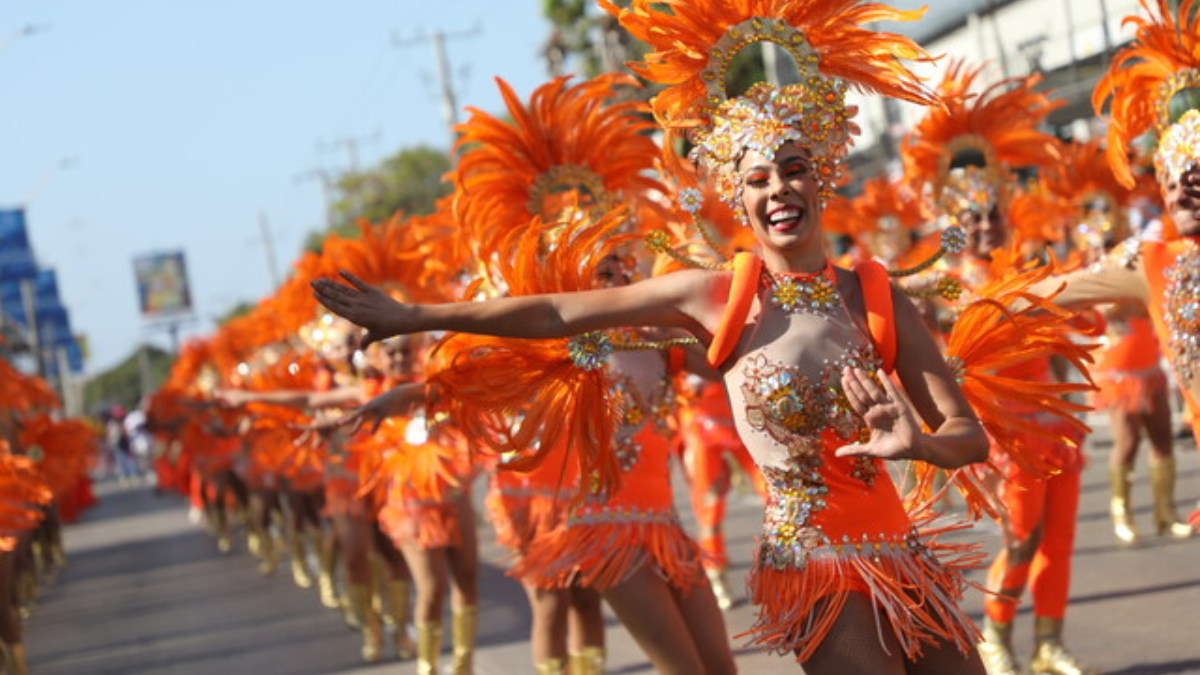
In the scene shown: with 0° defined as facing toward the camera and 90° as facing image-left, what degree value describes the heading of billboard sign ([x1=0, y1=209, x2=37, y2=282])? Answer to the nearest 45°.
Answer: approximately 0°

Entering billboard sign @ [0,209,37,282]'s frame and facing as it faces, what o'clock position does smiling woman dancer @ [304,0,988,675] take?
The smiling woman dancer is roughly at 12 o'clock from the billboard sign.

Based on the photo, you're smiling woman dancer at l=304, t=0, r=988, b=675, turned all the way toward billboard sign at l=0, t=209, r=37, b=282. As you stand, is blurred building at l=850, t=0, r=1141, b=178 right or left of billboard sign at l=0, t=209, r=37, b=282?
right

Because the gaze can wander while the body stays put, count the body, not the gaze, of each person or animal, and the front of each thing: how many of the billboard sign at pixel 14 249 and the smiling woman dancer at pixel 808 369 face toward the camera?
2

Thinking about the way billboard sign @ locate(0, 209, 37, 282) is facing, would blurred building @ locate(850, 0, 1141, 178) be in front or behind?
in front
